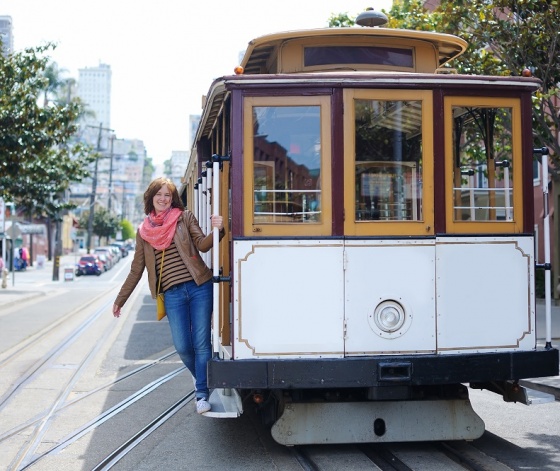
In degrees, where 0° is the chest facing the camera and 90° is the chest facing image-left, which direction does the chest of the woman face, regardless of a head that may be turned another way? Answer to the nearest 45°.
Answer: approximately 0°
